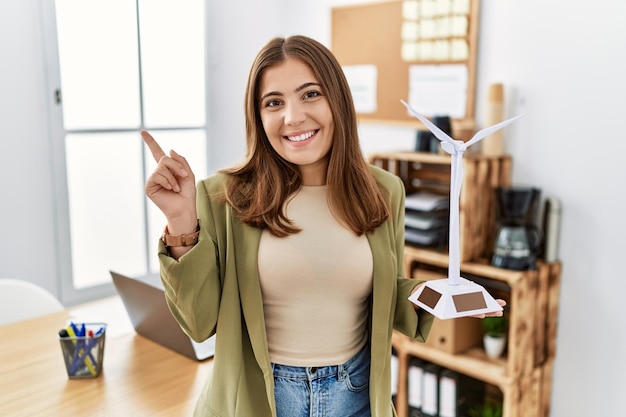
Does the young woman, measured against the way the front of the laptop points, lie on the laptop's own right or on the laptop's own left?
on the laptop's own right

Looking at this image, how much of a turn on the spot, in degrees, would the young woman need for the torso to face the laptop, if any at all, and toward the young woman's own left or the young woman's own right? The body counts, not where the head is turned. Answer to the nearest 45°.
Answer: approximately 135° to the young woman's own right

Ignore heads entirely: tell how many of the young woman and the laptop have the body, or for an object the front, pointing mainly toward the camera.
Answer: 1

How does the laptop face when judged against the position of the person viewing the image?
facing away from the viewer and to the right of the viewer

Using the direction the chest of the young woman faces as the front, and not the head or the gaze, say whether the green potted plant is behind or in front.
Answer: behind

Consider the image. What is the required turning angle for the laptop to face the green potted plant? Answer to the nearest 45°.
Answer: approximately 45° to its right

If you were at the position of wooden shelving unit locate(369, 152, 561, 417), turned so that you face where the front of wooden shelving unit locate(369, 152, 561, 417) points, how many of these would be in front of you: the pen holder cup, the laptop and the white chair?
3

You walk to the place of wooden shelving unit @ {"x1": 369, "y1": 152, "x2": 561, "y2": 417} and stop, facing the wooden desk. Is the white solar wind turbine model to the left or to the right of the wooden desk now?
left

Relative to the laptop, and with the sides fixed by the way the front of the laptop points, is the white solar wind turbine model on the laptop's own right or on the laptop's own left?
on the laptop's own right

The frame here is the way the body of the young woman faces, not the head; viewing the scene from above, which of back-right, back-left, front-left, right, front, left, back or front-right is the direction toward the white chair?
back-right

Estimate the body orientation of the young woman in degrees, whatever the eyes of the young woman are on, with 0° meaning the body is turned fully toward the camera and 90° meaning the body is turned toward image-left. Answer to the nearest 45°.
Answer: approximately 0°
